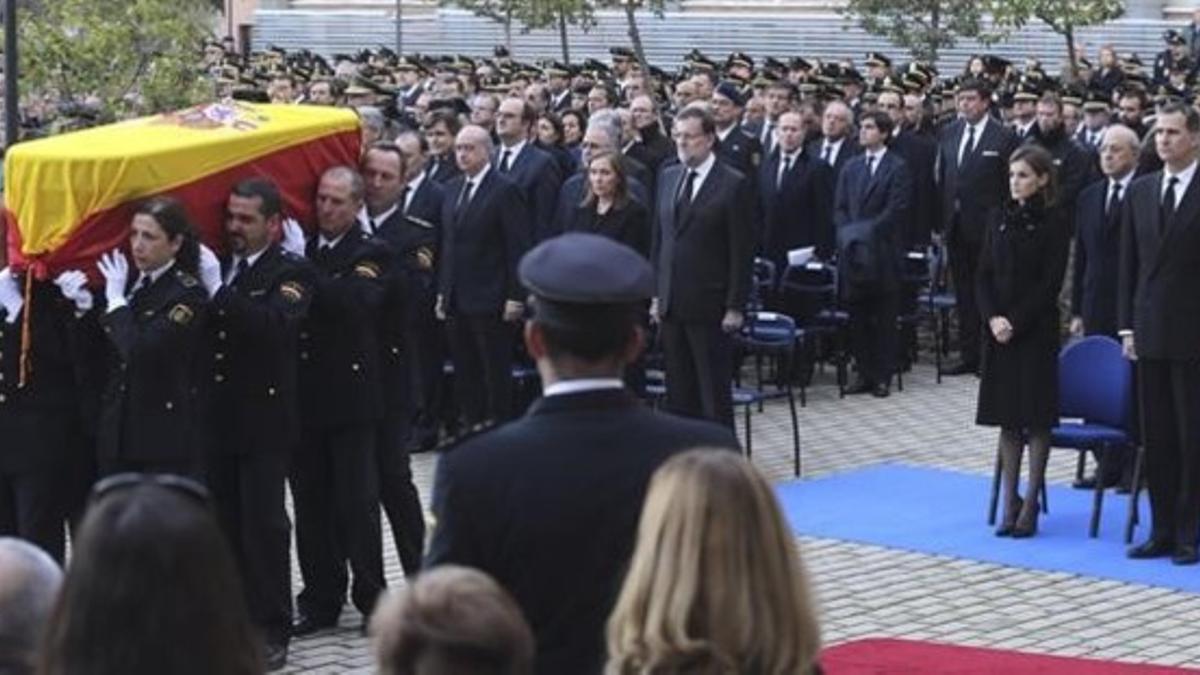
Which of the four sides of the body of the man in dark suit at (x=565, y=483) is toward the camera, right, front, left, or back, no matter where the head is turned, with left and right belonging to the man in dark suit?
back

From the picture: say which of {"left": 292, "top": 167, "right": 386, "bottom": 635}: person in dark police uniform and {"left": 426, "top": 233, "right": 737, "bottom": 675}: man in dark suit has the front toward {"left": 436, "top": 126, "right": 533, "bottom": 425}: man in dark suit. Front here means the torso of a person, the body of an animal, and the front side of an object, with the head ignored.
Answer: {"left": 426, "top": 233, "right": 737, "bottom": 675}: man in dark suit

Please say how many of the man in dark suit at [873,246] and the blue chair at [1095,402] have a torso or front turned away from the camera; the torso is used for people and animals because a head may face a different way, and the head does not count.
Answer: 0

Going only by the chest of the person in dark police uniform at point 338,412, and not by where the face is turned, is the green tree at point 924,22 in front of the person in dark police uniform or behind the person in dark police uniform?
behind

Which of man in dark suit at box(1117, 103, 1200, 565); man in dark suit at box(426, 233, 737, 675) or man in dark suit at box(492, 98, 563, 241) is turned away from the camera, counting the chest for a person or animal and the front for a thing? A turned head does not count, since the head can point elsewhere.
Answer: man in dark suit at box(426, 233, 737, 675)

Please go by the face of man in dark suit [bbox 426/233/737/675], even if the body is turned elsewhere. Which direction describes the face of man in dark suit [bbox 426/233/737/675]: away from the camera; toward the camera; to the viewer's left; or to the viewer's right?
away from the camera

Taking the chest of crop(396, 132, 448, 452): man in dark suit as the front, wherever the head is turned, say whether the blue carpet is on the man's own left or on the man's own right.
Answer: on the man's own left

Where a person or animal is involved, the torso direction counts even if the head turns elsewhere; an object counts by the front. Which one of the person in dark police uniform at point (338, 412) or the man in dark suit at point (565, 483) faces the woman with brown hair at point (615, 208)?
the man in dark suit at point (565, 483)

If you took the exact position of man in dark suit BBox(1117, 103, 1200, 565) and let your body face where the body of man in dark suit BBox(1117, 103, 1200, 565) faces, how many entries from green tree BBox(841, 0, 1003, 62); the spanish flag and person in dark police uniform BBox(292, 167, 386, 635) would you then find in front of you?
2

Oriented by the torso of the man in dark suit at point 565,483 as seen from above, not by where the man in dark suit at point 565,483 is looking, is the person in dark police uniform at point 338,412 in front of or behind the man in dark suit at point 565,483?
in front

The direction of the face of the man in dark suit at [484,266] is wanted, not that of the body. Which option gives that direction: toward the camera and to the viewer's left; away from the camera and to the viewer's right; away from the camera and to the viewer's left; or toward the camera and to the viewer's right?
toward the camera and to the viewer's left

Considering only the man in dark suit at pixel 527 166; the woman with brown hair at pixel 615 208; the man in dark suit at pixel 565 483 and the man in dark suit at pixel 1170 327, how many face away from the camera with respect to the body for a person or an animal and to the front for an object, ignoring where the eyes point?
1

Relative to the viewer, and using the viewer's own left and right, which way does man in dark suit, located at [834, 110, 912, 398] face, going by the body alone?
facing the viewer and to the left of the viewer

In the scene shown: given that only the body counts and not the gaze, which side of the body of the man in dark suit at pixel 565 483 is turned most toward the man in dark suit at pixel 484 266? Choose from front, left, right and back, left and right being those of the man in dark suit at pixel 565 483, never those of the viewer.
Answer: front
